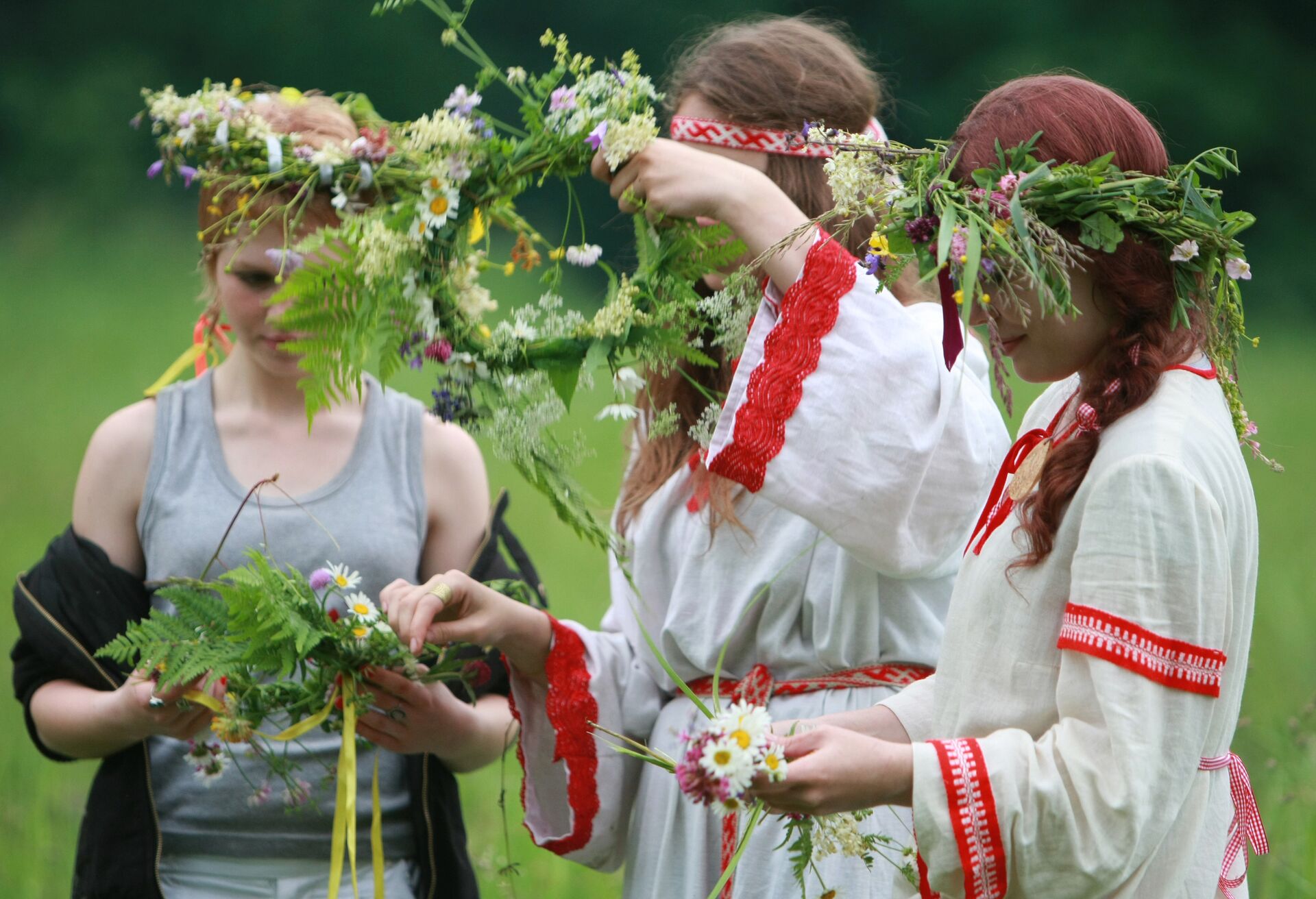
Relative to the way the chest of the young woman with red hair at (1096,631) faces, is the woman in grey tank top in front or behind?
in front

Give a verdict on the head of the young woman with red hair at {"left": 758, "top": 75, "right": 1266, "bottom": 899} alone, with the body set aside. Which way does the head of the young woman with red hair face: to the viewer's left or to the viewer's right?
to the viewer's left

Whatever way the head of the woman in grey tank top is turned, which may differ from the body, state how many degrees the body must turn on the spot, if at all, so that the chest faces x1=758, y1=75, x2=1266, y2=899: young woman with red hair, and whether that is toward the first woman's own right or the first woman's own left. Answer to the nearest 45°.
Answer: approximately 45° to the first woman's own left

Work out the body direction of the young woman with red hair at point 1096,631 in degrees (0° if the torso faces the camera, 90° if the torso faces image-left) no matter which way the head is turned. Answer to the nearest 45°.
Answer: approximately 90°

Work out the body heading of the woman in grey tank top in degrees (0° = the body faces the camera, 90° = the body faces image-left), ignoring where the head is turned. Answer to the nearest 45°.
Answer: approximately 0°
